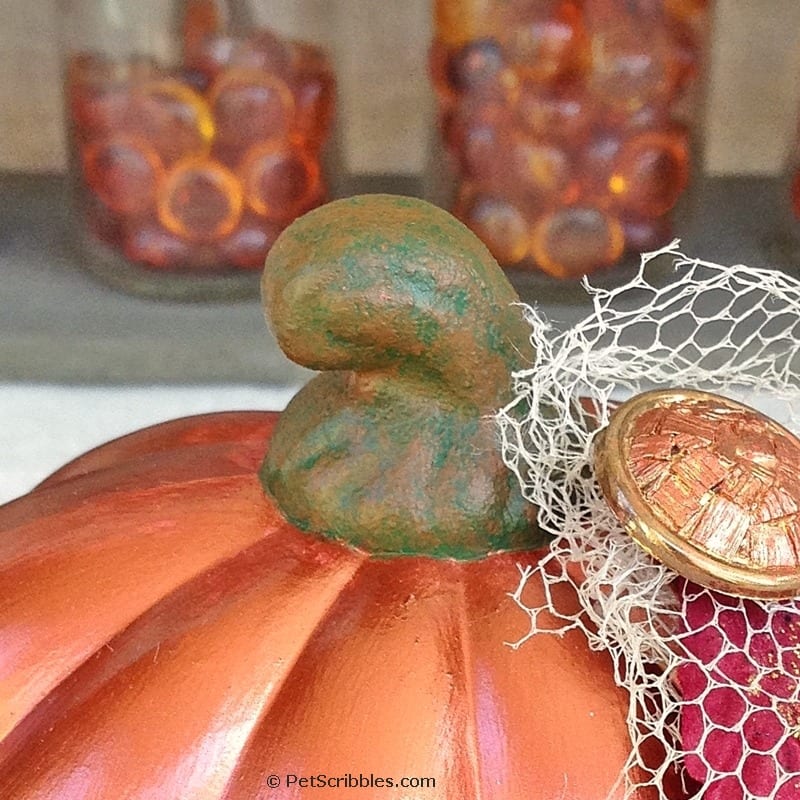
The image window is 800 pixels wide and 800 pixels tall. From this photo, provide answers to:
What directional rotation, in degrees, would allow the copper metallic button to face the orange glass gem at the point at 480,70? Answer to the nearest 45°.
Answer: approximately 135° to its left

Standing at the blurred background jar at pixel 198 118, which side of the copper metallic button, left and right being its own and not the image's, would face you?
back

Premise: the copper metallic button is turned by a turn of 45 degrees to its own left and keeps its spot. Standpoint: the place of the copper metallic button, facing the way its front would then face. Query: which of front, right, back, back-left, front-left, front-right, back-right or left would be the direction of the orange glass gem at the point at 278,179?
back-left

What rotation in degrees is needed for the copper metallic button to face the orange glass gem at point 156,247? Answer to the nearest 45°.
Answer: approximately 180°

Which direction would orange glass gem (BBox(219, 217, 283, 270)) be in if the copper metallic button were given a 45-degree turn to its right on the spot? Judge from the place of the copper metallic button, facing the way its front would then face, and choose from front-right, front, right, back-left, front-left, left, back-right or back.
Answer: back-right

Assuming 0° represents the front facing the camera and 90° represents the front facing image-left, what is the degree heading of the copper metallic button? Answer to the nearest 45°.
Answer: approximately 315°

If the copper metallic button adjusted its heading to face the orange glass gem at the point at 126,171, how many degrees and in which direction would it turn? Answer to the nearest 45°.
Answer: approximately 180°

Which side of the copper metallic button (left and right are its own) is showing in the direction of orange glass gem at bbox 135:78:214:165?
back

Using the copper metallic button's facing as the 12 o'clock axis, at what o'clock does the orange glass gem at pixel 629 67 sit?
The orange glass gem is roughly at 7 o'clock from the copper metallic button.

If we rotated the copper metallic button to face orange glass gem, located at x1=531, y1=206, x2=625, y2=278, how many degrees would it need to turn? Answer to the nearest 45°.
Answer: approximately 135° to its left

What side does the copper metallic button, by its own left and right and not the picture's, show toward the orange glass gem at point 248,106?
back

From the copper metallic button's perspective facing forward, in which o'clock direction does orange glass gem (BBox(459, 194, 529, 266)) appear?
The orange glass gem is roughly at 7 o'clock from the copper metallic button.

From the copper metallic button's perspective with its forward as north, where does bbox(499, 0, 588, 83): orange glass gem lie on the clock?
The orange glass gem is roughly at 7 o'clock from the copper metallic button.

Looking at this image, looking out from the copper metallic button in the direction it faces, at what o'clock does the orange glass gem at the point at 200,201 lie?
The orange glass gem is roughly at 6 o'clock from the copper metallic button.

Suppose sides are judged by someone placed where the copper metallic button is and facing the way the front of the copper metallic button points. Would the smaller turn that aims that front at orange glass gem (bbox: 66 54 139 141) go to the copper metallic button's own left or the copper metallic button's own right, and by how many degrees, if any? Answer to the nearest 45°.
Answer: approximately 180°
